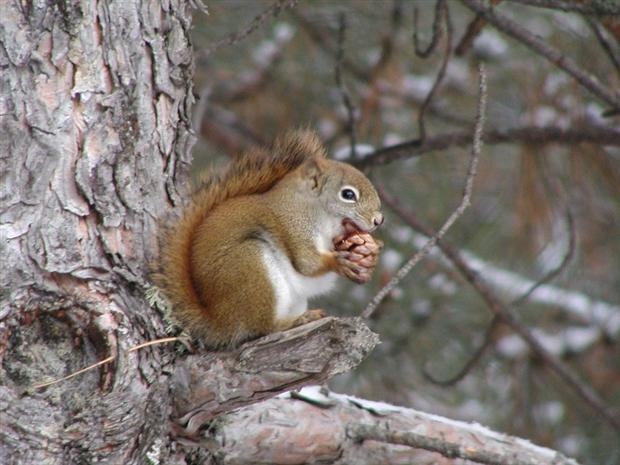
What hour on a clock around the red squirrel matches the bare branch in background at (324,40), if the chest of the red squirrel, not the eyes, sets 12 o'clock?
The bare branch in background is roughly at 9 o'clock from the red squirrel.

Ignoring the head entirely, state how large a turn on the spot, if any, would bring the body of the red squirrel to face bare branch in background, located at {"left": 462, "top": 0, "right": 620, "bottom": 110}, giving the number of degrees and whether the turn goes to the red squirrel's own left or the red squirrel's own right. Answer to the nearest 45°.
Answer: approximately 45° to the red squirrel's own left

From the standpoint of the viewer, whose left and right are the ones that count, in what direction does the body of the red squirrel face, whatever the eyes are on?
facing to the right of the viewer

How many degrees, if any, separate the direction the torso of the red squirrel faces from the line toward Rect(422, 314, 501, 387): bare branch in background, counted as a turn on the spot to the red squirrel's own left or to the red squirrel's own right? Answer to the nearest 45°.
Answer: approximately 45° to the red squirrel's own left

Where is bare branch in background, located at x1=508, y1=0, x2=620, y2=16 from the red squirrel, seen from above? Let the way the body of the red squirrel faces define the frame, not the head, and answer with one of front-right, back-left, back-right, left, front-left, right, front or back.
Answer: front-left

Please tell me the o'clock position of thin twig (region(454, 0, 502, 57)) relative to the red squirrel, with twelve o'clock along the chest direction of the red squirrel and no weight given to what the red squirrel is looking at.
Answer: The thin twig is roughly at 10 o'clock from the red squirrel.
